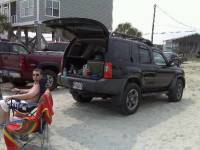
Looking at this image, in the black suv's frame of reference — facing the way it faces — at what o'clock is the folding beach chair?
The folding beach chair is roughly at 5 o'clock from the black suv.

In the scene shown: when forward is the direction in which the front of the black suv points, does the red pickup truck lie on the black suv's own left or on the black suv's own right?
on the black suv's own left

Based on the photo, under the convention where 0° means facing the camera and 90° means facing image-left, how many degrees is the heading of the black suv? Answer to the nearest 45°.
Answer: approximately 225°
